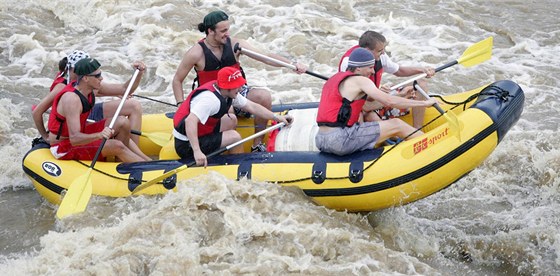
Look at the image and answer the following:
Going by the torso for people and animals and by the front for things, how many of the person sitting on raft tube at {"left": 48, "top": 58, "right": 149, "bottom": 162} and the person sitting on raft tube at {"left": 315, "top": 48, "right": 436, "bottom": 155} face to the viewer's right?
2

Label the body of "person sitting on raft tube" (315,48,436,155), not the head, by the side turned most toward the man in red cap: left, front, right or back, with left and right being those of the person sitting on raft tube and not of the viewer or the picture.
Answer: back

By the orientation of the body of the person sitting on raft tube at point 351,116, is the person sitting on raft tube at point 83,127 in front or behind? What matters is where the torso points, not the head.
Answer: behind

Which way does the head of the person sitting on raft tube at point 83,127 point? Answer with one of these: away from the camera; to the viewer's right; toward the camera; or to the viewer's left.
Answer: to the viewer's right

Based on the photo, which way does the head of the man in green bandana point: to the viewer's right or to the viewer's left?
to the viewer's right

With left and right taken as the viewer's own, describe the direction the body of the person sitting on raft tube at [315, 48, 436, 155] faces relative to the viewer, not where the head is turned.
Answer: facing to the right of the viewer

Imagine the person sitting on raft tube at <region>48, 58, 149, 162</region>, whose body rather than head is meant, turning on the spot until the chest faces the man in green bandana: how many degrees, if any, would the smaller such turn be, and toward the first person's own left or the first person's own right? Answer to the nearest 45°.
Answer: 0° — they already face them

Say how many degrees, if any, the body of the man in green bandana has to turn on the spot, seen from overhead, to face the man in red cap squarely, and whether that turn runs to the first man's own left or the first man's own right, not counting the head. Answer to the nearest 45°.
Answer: approximately 45° to the first man's own right
